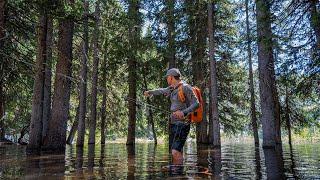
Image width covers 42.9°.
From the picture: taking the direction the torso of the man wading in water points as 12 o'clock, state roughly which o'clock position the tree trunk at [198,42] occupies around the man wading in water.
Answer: The tree trunk is roughly at 3 o'clock from the man wading in water.

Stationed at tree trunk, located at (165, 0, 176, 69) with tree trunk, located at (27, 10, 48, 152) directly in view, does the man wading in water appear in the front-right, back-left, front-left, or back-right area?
front-left

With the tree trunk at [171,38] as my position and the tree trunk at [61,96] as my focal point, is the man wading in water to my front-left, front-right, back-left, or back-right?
front-left

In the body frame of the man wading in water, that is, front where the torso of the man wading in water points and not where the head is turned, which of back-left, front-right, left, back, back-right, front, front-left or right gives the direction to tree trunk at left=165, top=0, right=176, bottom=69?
right

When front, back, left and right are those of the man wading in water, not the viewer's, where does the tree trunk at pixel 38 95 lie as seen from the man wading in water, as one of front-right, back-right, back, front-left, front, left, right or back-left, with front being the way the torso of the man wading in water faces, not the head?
front-right

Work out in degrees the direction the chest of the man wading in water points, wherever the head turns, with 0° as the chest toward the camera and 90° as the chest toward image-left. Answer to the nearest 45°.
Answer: approximately 90°

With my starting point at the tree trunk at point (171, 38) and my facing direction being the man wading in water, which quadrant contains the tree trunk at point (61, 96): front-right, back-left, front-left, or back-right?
front-right

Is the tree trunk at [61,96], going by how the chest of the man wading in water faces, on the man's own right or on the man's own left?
on the man's own right
